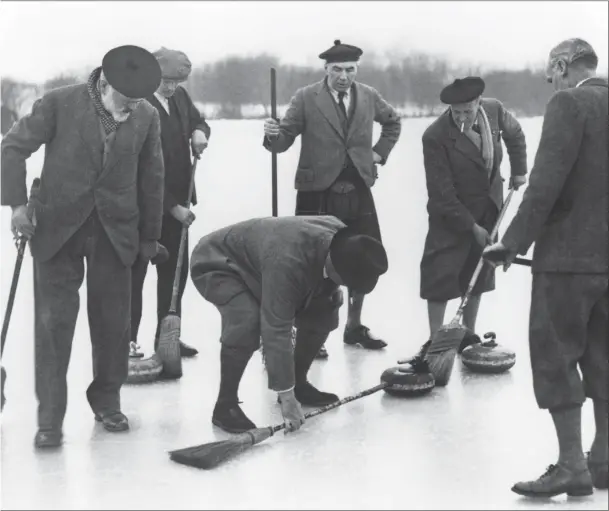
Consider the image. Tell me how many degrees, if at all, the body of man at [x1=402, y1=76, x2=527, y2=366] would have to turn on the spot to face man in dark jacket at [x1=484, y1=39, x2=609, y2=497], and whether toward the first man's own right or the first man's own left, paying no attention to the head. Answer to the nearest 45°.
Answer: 0° — they already face them

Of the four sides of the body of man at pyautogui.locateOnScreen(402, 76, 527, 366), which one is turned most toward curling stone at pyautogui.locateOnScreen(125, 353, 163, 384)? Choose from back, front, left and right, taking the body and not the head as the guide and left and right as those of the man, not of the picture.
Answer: right

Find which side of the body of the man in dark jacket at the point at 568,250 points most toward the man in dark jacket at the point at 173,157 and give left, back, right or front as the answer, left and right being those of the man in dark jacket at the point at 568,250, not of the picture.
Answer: front

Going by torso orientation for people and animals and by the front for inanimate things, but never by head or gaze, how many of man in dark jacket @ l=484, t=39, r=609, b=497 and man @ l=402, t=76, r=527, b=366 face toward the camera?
1

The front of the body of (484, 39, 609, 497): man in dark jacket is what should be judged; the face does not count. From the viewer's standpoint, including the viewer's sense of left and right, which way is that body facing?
facing away from the viewer and to the left of the viewer

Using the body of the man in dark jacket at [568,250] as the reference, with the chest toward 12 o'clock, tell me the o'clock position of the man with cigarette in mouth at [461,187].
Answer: The man with cigarette in mouth is roughly at 1 o'clock from the man in dark jacket.

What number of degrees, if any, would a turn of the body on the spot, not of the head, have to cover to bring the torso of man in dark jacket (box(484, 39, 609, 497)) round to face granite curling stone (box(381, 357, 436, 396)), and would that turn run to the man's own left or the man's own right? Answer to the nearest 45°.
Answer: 0° — they already face it

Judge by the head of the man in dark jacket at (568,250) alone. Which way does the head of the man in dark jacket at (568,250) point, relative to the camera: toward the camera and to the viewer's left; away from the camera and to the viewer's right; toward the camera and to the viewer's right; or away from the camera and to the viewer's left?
away from the camera and to the viewer's left

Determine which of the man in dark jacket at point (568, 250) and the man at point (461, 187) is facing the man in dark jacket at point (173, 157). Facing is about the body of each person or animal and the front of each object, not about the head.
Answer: the man in dark jacket at point (568, 250)

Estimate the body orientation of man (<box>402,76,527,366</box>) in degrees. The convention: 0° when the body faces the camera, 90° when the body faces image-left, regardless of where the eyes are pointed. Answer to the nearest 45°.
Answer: approximately 0°

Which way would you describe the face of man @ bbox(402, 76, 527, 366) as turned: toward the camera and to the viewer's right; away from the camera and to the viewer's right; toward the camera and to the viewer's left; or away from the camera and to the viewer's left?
toward the camera and to the viewer's left
